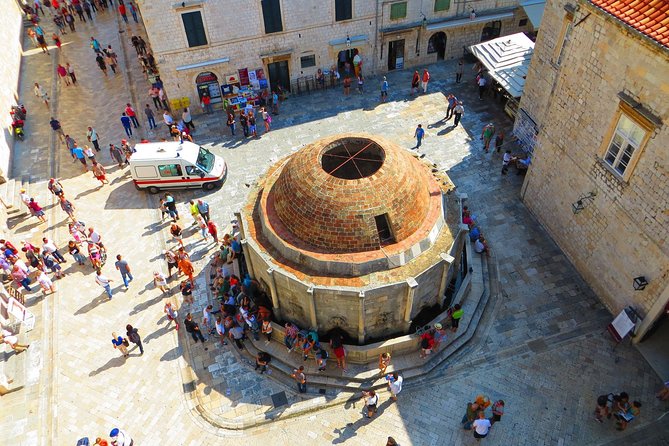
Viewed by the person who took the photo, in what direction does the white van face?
facing to the right of the viewer

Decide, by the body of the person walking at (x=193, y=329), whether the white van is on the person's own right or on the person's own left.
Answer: on the person's own left

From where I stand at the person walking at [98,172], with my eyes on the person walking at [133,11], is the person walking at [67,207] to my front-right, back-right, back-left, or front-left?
back-left

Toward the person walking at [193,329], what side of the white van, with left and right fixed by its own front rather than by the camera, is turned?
right

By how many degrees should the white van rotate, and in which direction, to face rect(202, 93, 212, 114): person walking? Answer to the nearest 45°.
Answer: approximately 45° to its left

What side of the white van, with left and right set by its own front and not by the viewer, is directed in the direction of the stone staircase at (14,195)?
back
